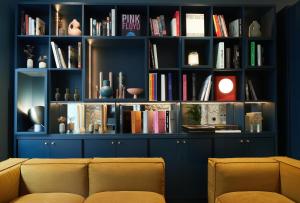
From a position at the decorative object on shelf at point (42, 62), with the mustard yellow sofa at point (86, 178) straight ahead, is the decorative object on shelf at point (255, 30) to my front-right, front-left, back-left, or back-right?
front-left

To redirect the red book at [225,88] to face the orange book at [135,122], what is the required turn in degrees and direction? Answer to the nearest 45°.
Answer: approximately 90° to its right

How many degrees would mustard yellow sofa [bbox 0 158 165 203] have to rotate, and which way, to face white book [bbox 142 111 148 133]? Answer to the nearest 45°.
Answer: approximately 135° to its left

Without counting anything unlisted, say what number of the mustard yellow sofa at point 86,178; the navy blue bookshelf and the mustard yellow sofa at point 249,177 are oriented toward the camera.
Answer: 3

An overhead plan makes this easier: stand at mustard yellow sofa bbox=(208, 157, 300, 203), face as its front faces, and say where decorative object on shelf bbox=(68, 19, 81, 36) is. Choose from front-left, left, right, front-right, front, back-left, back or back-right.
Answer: right

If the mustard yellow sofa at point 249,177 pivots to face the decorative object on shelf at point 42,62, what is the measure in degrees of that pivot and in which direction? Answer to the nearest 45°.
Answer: approximately 90° to its right

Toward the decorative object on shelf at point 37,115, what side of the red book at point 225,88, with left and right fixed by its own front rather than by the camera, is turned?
right

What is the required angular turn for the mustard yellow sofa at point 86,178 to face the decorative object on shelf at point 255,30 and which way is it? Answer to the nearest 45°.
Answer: approximately 90° to its left

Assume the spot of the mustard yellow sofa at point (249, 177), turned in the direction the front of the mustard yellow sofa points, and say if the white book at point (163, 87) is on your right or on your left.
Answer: on your right

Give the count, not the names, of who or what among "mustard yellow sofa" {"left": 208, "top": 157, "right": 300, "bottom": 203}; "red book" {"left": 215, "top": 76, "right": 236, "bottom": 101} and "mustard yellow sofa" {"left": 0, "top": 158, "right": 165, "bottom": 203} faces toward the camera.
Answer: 3

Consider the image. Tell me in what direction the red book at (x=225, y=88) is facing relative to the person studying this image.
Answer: facing the viewer

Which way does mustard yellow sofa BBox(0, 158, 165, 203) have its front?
toward the camera

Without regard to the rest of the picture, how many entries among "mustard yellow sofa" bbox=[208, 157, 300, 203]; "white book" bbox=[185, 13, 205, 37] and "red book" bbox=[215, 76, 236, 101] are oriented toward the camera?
3

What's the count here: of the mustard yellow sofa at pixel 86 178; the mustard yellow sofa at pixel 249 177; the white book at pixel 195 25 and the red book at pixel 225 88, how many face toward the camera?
4

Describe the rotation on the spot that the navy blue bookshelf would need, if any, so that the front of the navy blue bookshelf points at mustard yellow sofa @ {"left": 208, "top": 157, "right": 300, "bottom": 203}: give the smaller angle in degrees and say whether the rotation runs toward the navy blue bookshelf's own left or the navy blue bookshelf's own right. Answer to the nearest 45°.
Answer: approximately 45° to the navy blue bookshelf's own left

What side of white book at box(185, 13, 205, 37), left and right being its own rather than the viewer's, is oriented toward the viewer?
front

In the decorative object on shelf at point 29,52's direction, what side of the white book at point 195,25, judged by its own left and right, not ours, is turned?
right
